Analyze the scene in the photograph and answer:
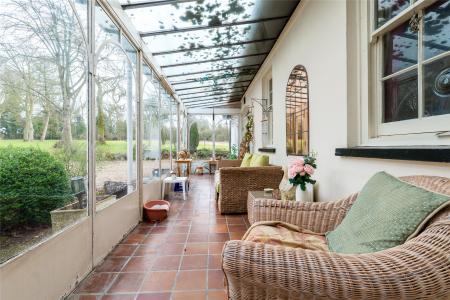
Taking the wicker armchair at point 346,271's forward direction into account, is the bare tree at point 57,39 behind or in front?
in front

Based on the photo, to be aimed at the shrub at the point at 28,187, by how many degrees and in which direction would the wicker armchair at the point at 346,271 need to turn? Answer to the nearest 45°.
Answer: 0° — it already faces it

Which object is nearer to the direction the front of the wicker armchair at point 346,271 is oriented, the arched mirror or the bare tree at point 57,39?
the bare tree

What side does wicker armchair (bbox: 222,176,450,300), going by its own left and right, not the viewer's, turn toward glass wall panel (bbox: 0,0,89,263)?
front

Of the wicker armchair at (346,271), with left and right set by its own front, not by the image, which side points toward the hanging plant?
right

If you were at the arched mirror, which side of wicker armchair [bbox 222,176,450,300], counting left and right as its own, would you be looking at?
right

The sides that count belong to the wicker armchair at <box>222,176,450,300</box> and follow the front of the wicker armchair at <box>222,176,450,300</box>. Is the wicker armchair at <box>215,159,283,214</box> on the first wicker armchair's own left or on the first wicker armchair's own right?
on the first wicker armchair's own right

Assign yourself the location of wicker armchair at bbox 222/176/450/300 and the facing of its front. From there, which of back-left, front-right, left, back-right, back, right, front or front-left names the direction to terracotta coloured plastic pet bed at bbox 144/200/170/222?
front-right

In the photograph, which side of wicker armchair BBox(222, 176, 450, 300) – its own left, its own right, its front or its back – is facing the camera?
left

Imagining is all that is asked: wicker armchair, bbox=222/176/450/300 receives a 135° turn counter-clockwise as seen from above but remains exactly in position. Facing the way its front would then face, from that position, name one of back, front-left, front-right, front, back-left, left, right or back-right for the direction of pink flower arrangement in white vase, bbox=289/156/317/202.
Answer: back-left

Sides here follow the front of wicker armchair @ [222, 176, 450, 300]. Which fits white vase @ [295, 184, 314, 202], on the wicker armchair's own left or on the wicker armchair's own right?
on the wicker armchair's own right

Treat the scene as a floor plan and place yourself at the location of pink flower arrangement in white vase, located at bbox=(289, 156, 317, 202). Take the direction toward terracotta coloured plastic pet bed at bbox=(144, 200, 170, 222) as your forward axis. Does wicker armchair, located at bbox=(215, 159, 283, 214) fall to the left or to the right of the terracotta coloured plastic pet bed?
right
